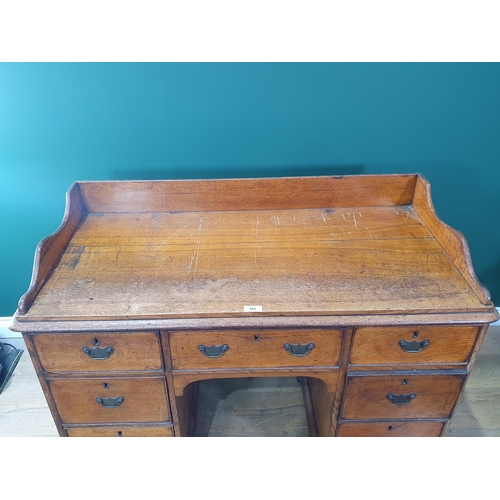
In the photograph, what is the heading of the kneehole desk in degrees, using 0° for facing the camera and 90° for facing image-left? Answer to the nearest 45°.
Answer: approximately 0°
